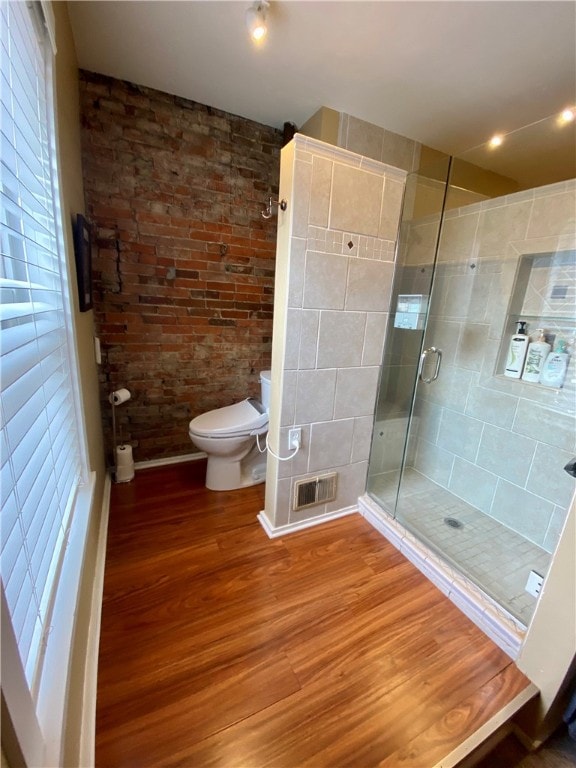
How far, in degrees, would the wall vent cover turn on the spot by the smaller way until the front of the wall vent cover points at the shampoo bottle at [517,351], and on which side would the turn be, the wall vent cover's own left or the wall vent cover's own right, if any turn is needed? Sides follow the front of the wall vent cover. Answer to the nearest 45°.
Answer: approximately 45° to the wall vent cover's own left

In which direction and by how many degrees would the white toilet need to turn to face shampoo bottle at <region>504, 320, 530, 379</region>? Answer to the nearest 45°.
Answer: approximately 135° to its left

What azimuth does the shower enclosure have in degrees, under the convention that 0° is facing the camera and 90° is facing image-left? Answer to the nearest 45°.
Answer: approximately 45°

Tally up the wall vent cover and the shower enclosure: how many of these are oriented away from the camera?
0

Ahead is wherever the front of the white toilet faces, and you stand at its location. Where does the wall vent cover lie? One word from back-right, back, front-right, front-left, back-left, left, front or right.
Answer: left

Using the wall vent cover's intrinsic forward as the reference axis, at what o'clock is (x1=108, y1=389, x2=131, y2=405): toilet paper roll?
The toilet paper roll is roughly at 5 o'clock from the wall vent cover.

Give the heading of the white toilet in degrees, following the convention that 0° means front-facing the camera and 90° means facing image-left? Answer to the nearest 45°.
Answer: approximately 45°

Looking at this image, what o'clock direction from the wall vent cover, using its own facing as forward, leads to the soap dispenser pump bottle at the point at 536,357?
The soap dispenser pump bottle is roughly at 10 o'clock from the wall vent cover.

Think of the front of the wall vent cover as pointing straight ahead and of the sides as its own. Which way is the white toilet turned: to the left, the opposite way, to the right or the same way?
to the right

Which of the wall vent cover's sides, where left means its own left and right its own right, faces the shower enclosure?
left
